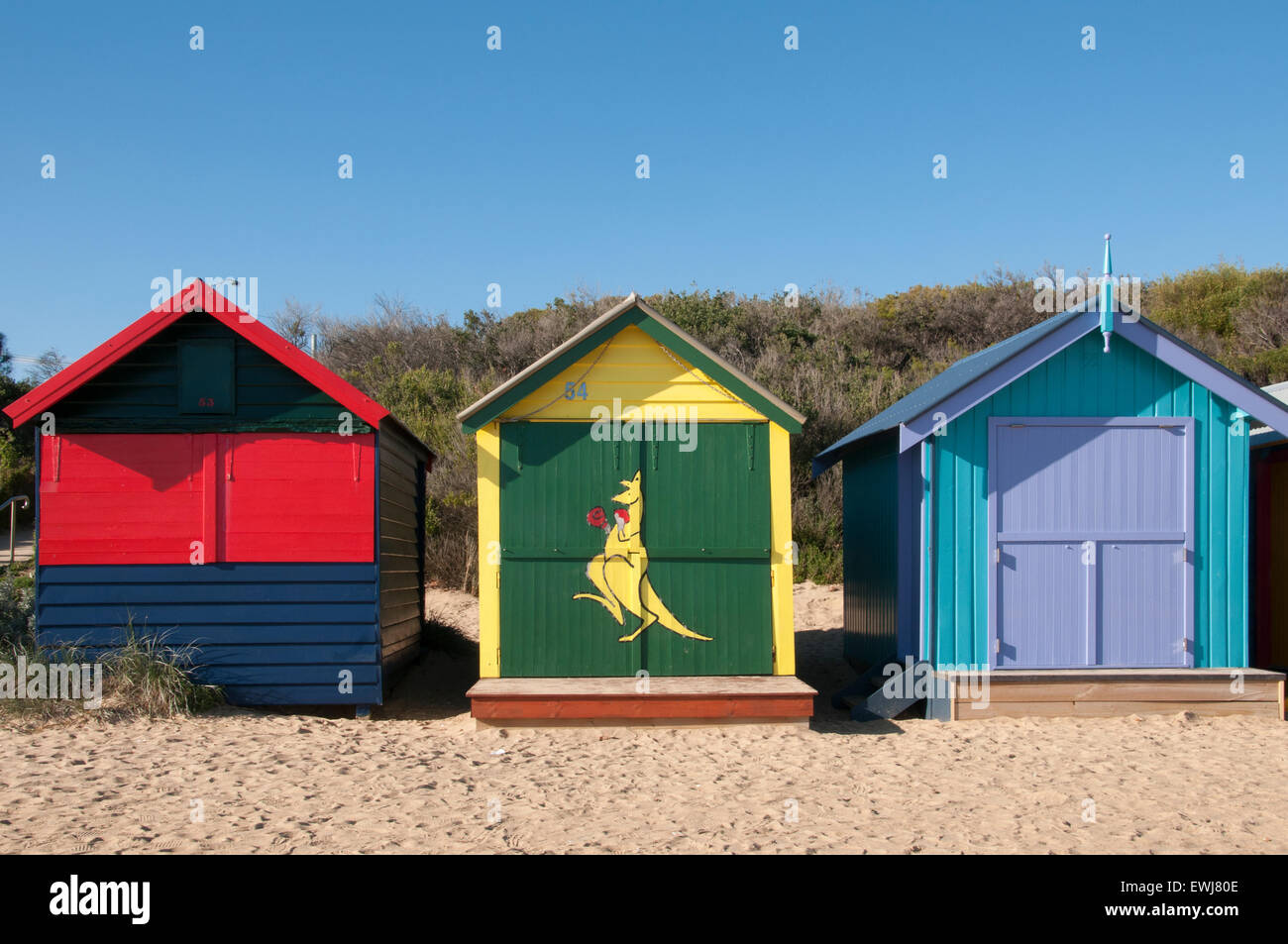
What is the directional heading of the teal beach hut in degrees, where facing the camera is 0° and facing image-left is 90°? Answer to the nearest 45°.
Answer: approximately 0°
